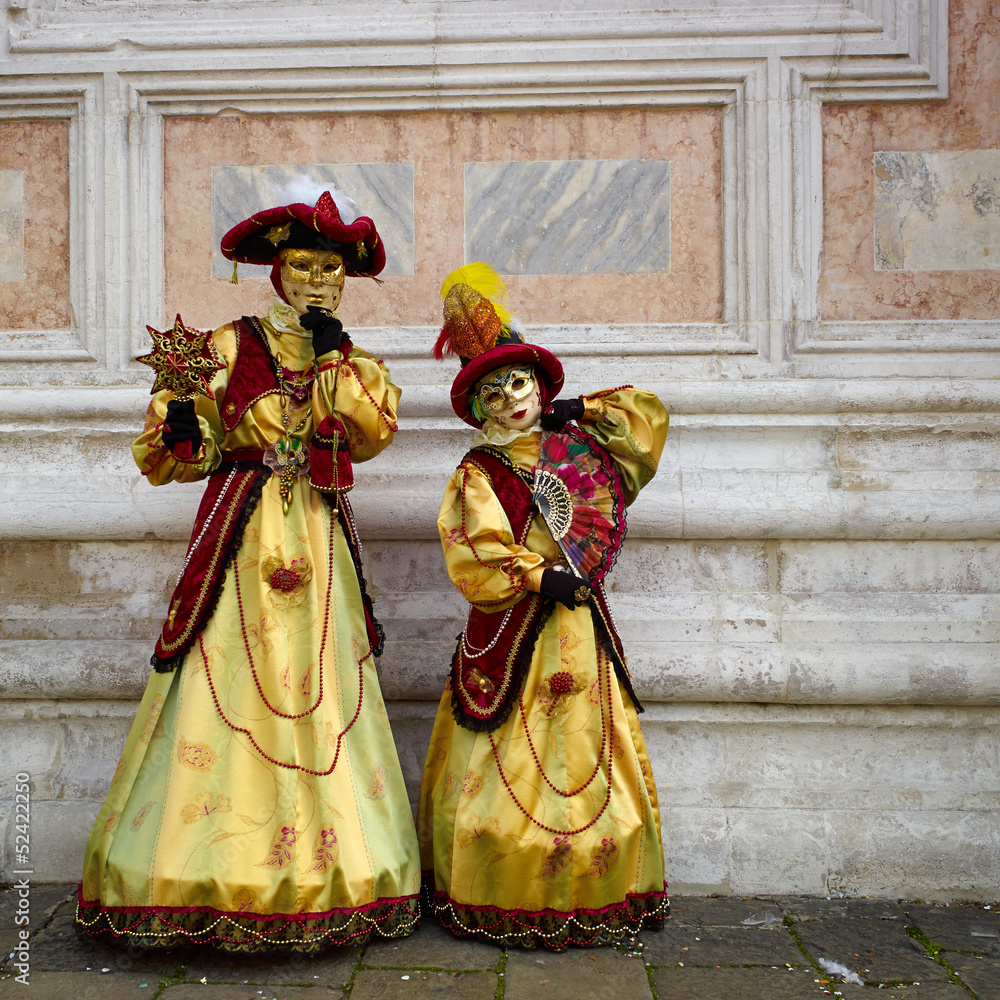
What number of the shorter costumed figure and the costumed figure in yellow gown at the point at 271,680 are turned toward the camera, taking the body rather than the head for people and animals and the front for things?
2

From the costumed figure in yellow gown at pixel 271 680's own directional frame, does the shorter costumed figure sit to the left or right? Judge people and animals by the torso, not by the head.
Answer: on its left

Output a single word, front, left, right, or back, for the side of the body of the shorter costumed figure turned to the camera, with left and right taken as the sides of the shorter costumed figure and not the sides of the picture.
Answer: front

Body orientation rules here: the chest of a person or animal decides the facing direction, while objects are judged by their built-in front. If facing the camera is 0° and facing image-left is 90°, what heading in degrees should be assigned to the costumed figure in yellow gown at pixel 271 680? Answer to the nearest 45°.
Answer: approximately 0°

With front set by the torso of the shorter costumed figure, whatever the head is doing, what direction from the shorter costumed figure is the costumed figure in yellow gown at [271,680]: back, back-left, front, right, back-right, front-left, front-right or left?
right
